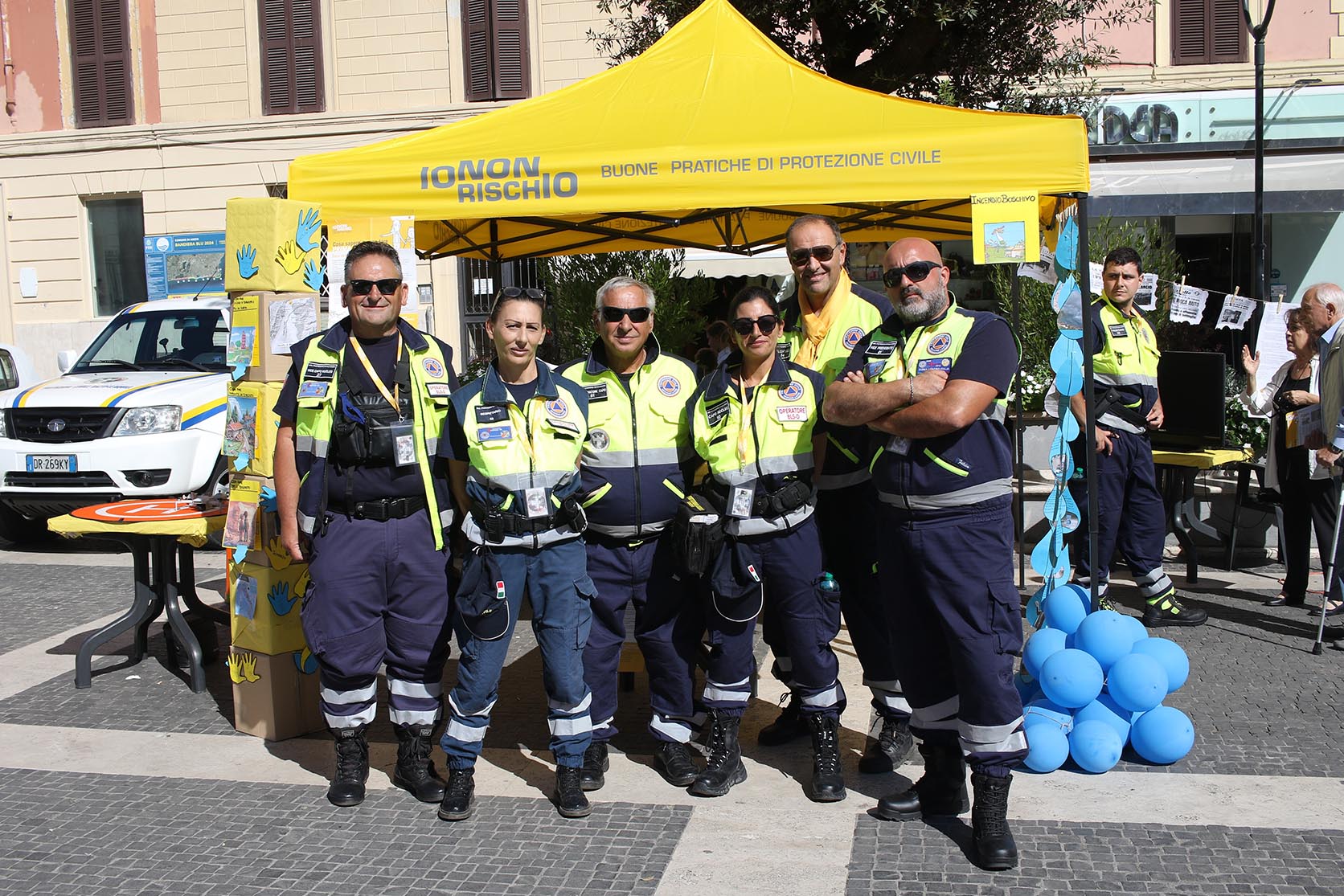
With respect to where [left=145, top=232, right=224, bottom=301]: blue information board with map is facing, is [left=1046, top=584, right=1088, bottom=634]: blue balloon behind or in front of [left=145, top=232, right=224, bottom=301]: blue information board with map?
in front

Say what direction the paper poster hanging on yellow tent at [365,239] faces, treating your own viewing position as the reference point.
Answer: facing the viewer

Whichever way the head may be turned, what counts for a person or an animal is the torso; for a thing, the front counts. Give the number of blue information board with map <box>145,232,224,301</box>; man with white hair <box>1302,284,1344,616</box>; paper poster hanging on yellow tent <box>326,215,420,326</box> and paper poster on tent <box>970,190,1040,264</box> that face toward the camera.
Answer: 3

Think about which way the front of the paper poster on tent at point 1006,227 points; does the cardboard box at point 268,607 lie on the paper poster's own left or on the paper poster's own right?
on the paper poster's own right

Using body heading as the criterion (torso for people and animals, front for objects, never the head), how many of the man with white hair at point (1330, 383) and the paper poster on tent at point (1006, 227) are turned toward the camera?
1

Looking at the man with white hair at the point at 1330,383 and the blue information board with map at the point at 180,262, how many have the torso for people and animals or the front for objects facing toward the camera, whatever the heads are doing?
1

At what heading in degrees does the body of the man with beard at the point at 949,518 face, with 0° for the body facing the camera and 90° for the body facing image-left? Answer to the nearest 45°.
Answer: approximately 45°

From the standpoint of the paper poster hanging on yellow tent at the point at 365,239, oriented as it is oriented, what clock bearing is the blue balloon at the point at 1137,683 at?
The blue balloon is roughly at 10 o'clock from the paper poster hanging on yellow tent.

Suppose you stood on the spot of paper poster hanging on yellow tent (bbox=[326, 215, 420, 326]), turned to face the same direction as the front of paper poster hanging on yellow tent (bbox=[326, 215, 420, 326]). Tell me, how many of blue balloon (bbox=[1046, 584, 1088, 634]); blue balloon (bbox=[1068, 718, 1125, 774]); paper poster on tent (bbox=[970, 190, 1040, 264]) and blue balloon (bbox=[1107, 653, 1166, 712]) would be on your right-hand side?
0

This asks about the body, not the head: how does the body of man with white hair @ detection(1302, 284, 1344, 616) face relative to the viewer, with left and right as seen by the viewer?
facing to the left of the viewer

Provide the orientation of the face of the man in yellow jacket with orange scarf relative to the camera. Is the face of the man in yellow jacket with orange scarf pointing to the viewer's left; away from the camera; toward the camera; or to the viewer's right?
toward the camera

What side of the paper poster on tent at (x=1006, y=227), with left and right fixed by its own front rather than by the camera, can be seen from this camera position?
front

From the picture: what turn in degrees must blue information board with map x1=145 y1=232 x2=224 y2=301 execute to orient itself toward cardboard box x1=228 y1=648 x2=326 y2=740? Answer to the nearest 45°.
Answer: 0° — it already faces it

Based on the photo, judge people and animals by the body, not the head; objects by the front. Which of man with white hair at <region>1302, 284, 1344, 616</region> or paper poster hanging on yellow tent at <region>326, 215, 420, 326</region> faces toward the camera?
the paper poster hanging on yellow tent

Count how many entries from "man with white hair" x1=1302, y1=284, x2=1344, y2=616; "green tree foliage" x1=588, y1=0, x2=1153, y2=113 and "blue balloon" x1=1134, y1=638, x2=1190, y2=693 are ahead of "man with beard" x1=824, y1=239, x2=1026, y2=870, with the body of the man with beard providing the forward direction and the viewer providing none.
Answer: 0
